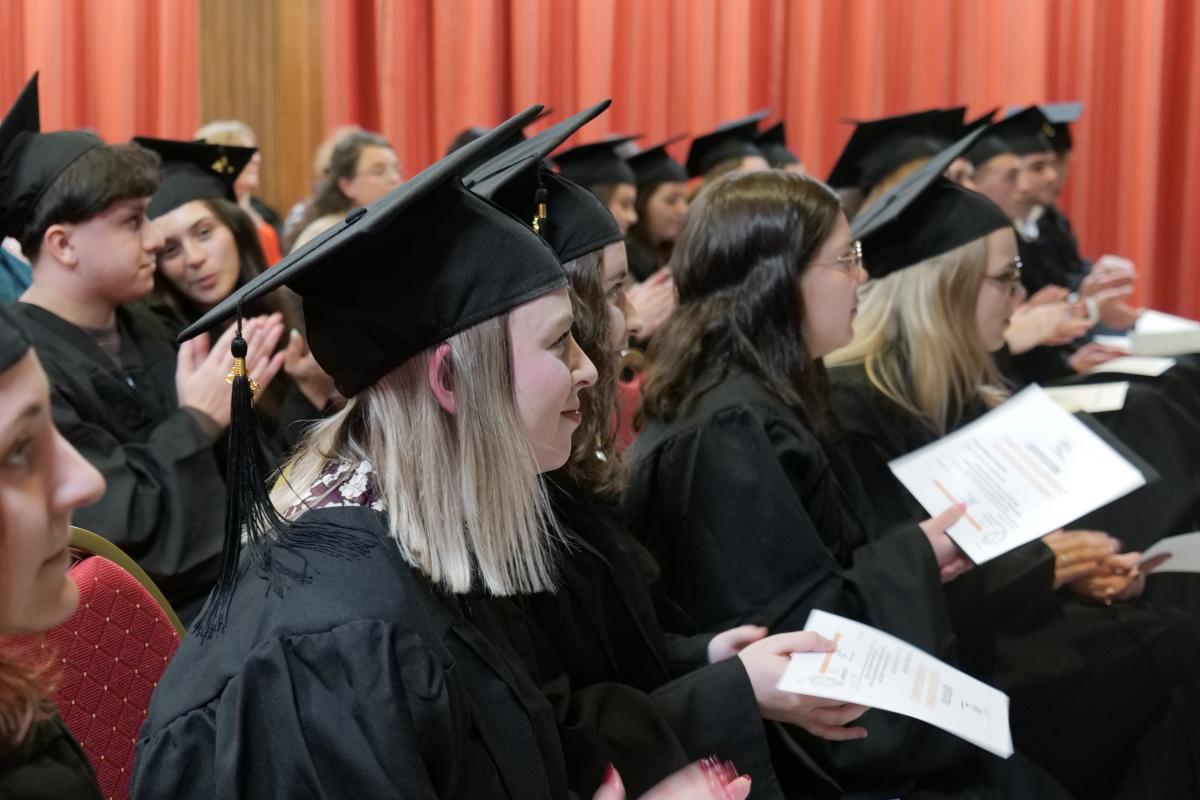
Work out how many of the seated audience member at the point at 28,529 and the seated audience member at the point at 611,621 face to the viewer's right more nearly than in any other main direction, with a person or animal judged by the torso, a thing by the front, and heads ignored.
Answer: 2

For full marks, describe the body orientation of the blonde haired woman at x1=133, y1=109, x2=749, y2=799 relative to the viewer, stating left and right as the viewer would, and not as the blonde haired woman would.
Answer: facing to the right of the viewer

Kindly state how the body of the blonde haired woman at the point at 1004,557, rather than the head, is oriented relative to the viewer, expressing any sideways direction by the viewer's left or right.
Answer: facing to the right of the viewer

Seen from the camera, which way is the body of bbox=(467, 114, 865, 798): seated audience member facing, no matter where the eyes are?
to the viewer's right

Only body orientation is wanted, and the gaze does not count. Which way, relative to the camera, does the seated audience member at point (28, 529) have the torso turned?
to the viewer's right

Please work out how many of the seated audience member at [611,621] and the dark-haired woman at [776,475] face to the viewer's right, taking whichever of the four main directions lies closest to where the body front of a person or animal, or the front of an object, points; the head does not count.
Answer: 2

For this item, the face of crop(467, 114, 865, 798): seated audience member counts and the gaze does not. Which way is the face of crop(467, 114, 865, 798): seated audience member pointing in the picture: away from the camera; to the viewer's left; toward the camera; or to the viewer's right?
to the viewer's right

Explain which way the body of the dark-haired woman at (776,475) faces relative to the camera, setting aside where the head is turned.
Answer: to the viewer's right

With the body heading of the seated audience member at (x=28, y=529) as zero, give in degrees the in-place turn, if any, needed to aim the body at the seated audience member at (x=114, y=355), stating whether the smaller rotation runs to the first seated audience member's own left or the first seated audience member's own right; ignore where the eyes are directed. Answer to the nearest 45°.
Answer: approximately 90° to the first seated audience member's own left

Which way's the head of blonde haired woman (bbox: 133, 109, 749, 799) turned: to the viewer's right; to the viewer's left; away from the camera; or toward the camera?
to the viewer's right

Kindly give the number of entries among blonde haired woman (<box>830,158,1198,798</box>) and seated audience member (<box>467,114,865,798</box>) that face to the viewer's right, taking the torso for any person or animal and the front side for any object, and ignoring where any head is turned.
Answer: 2
